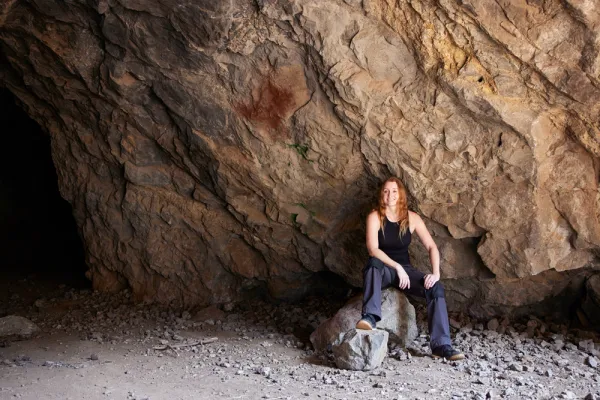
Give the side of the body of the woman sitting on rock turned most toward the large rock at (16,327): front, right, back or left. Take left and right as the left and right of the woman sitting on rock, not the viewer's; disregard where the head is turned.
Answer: right

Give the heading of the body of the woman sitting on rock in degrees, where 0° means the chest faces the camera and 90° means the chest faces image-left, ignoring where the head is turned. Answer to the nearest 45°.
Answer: approximately 0°
